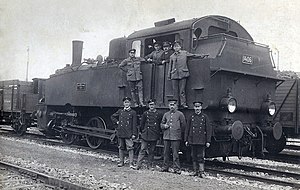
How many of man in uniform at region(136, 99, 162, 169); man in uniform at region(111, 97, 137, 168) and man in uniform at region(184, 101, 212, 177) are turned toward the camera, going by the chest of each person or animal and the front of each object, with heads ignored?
3

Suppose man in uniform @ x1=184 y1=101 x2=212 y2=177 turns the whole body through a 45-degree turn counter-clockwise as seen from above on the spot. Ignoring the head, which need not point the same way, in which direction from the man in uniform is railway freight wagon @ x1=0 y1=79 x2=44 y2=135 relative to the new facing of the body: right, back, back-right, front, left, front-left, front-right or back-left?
back

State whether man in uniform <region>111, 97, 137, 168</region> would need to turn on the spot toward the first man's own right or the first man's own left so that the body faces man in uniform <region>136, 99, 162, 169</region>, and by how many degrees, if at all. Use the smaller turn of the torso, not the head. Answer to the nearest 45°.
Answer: approximately 45° to the first man's own left

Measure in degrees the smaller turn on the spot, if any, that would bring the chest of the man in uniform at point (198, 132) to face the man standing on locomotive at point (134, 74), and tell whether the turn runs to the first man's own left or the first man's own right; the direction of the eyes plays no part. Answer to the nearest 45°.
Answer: approximately 135° to the first man's own right

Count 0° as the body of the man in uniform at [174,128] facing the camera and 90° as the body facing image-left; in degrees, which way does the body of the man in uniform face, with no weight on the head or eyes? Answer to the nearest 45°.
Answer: approximately 0°

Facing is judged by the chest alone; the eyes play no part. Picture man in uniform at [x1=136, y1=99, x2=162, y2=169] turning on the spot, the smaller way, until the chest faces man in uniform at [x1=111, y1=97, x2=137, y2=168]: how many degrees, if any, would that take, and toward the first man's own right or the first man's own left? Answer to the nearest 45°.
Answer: approximately 135° to the first man's own right

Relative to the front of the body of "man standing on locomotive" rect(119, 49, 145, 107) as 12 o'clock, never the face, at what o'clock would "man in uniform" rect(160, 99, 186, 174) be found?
The man in uniform is roughly at 11 o'clock from the man standing on locomotive.

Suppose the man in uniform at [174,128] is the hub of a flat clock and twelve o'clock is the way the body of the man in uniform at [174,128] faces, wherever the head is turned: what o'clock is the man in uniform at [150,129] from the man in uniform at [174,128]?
the man in uniform at [150,129] is roughly at 4 o'clock from the man in uniform at [174,128].

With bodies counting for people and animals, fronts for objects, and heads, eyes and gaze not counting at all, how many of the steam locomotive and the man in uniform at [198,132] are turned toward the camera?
1
